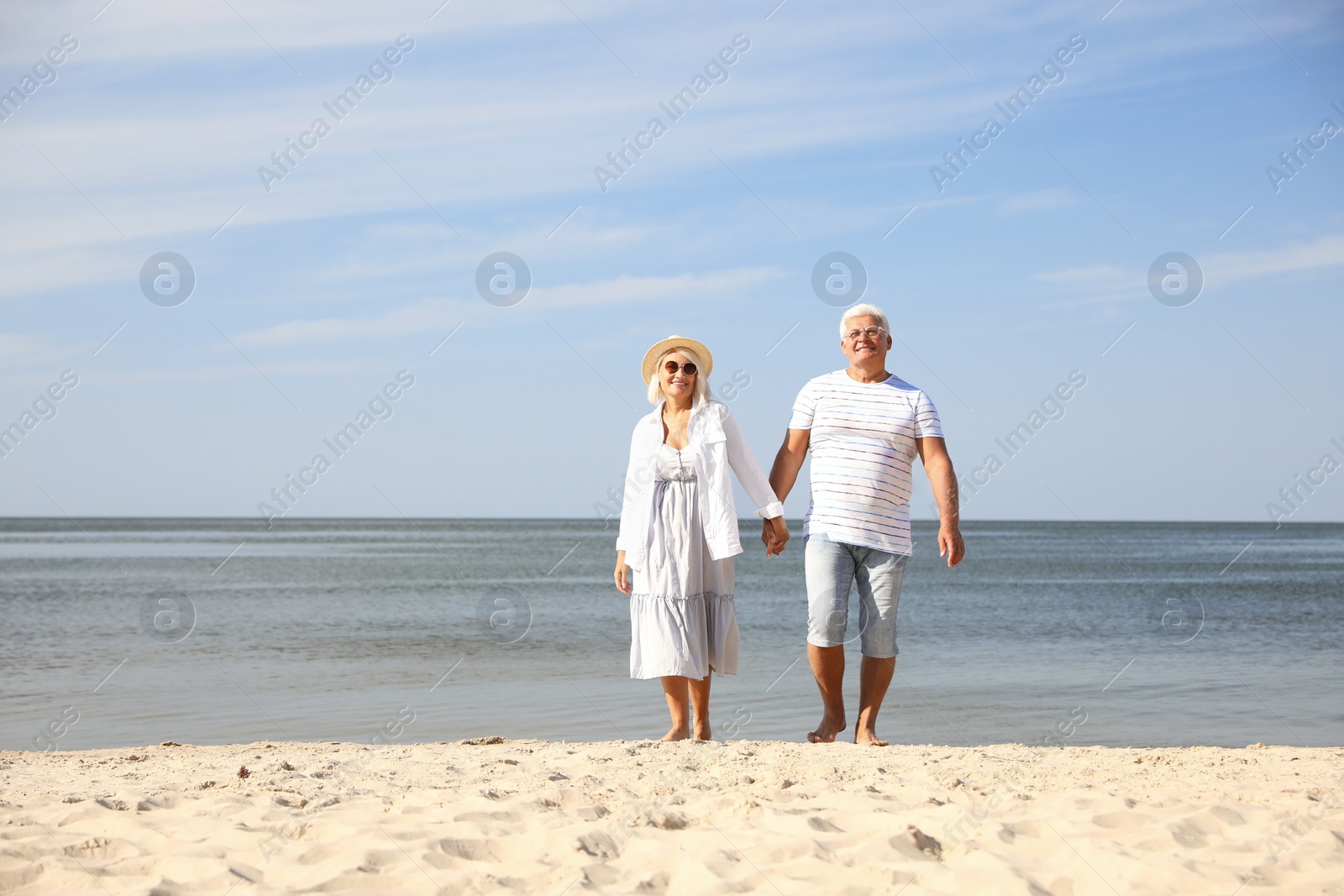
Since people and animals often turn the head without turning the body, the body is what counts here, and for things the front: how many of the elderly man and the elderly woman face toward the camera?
2

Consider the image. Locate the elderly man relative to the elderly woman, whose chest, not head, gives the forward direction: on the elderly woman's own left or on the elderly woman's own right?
on the elderly woman's own left

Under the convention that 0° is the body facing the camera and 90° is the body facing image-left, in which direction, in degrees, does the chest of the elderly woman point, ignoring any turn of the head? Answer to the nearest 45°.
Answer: approximately 0°

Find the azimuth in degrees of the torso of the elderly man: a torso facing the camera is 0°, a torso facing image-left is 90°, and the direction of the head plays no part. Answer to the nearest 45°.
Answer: approximately 0°

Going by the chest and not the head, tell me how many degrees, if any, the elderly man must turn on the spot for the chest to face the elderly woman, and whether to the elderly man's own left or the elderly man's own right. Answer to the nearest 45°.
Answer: approximately 90° to the elderly man's own right
